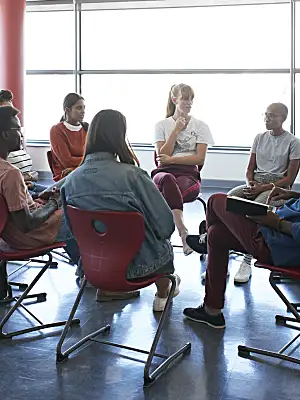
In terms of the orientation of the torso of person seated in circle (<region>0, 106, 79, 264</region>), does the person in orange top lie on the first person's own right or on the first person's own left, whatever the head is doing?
on the first person's own left

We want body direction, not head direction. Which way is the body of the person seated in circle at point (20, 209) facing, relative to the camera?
to the viewer's right

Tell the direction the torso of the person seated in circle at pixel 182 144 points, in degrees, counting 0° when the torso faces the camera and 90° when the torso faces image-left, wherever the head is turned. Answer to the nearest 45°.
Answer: approximately 0°

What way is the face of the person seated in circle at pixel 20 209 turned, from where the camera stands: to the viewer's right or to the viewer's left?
to the viewer's right

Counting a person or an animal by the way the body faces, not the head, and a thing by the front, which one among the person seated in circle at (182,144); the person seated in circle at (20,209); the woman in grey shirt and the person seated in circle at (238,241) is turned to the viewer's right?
the person seated in circle at (20,209)

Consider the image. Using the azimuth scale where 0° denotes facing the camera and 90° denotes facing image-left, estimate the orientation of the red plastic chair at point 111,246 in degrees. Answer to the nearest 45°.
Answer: approximately 225°

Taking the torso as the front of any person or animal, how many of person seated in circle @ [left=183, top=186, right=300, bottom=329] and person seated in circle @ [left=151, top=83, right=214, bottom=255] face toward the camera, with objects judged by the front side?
1

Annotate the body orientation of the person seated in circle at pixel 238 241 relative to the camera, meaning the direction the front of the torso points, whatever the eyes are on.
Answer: to the viewer's left

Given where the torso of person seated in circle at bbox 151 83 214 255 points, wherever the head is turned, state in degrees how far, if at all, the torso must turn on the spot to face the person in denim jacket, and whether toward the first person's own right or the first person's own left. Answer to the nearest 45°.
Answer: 0° — they already face them

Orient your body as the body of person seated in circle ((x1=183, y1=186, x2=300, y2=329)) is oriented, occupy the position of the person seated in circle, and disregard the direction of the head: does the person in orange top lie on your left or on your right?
on your right

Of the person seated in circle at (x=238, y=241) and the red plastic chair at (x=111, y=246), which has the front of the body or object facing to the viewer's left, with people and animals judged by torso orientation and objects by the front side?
the person seated in circle
